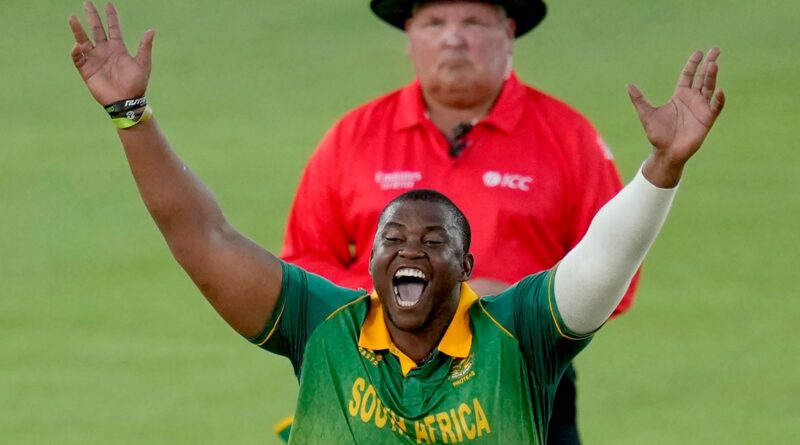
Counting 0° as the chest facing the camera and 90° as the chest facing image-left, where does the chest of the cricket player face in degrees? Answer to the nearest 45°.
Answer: approximately 0°
